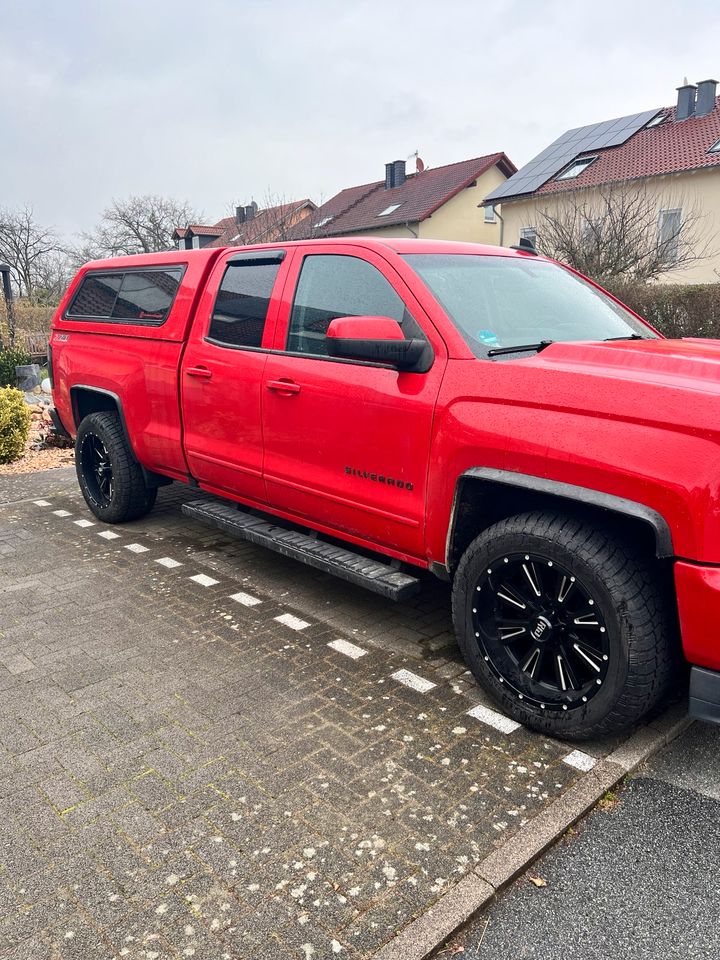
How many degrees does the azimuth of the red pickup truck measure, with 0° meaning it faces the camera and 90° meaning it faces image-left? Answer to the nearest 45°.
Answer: approximately 315°

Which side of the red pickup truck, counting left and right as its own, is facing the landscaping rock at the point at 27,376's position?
back

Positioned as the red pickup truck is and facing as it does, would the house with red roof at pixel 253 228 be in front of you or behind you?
behind

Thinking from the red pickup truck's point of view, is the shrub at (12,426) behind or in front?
behind

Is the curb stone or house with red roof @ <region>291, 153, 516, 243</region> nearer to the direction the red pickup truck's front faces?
the curb stone

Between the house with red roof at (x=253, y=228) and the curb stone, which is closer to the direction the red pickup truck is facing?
the curb stone

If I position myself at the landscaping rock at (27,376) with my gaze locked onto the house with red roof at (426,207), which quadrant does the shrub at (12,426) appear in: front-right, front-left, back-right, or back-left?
back-right
